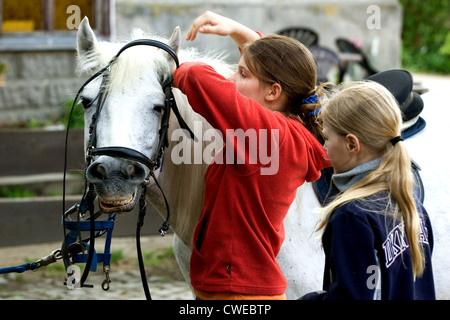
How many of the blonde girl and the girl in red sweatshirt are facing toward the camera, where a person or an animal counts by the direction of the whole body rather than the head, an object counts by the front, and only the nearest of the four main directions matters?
0

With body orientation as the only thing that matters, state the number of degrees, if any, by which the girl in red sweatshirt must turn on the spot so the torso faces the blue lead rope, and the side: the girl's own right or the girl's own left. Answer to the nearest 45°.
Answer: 0° — they already face it

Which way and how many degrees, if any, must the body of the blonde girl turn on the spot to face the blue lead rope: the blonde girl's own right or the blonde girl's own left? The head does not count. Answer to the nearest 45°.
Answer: approximately 45° to the blonde girl's own left

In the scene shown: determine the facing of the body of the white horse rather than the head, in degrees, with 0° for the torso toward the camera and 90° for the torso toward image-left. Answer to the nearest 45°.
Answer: approximately 45°

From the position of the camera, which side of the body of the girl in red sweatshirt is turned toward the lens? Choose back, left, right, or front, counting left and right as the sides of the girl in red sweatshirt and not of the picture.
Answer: left

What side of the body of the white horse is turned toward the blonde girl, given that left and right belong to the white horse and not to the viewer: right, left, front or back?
left

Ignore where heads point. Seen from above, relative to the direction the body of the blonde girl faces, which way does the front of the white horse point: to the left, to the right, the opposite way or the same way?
to the left

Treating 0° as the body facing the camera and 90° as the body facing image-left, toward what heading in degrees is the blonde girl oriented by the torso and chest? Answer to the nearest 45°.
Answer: approximately 135°

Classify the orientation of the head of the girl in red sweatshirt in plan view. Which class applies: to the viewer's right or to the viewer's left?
to the viewer's left
